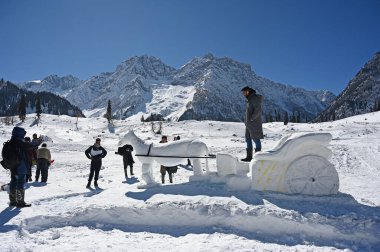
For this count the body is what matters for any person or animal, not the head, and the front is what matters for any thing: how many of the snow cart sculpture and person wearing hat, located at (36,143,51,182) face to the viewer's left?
1

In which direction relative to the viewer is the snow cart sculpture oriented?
to the viewer's left

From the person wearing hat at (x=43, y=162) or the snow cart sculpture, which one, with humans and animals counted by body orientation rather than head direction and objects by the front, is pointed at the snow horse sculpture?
the snow cart sculpture

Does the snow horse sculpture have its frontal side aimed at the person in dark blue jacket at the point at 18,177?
yes

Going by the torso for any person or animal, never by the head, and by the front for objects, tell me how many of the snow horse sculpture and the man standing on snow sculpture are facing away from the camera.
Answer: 0

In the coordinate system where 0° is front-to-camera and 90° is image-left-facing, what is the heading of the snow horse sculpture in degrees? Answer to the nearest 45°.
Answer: approximately 90°

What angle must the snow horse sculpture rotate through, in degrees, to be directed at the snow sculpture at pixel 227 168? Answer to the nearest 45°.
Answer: approximately 180°

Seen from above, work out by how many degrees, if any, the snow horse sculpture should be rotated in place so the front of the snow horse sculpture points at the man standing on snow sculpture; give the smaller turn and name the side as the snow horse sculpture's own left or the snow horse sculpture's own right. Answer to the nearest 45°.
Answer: approximately 180°

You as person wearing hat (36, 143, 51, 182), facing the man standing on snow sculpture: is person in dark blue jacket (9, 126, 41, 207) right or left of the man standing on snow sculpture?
right

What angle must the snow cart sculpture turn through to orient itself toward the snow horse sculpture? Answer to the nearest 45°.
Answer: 0° — it already faces it

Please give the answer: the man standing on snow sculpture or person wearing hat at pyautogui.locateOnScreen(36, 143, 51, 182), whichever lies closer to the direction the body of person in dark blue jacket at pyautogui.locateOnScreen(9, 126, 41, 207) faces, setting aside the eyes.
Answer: the man standing on snow sculpture
